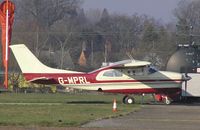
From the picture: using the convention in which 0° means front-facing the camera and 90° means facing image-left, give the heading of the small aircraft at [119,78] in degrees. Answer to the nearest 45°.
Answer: approximately 270°
